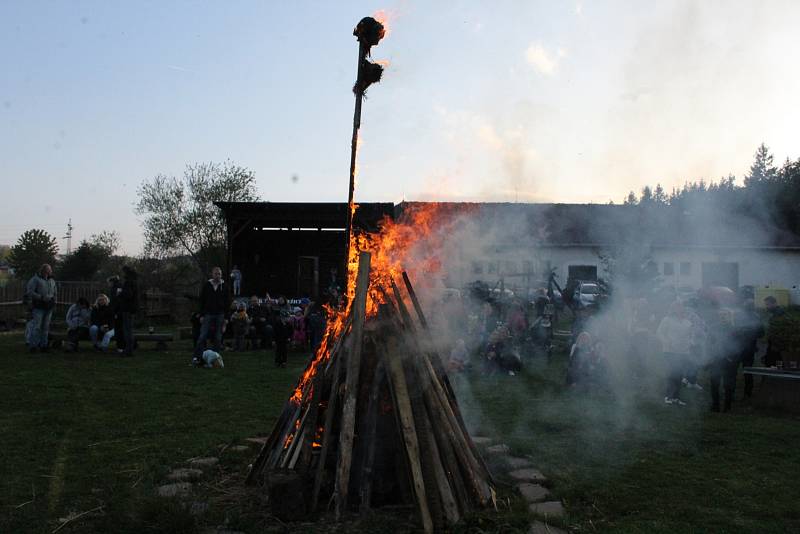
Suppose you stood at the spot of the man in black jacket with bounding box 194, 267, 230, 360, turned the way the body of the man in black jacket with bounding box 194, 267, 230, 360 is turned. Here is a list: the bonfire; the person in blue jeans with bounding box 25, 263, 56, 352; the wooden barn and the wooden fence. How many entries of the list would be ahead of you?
1

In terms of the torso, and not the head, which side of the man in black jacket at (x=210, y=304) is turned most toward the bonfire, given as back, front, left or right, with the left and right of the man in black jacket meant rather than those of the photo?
front

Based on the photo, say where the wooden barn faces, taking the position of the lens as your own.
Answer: facing the viewer

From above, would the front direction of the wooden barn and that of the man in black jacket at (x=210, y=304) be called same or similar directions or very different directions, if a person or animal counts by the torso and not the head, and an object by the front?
same or similar directions

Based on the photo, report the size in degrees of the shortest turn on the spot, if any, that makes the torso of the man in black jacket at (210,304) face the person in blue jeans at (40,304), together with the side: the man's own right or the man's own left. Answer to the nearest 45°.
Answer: approximately 135° to the man's own right

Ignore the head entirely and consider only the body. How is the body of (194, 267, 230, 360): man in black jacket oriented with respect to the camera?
toward the camera

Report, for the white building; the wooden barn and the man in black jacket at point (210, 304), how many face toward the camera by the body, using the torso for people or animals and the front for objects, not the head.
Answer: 3

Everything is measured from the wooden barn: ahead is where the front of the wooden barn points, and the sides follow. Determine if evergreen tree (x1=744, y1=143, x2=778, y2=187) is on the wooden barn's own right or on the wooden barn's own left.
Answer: on the wooden barn's own left

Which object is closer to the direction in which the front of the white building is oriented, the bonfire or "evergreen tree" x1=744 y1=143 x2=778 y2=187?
the bonfire

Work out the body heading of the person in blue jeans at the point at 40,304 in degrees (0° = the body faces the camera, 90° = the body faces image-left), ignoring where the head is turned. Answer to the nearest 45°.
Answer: approximately 315°

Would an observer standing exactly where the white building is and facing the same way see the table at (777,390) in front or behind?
in front

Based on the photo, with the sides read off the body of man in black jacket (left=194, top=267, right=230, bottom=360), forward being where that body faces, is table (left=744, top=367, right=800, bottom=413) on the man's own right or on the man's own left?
on the man's own left
